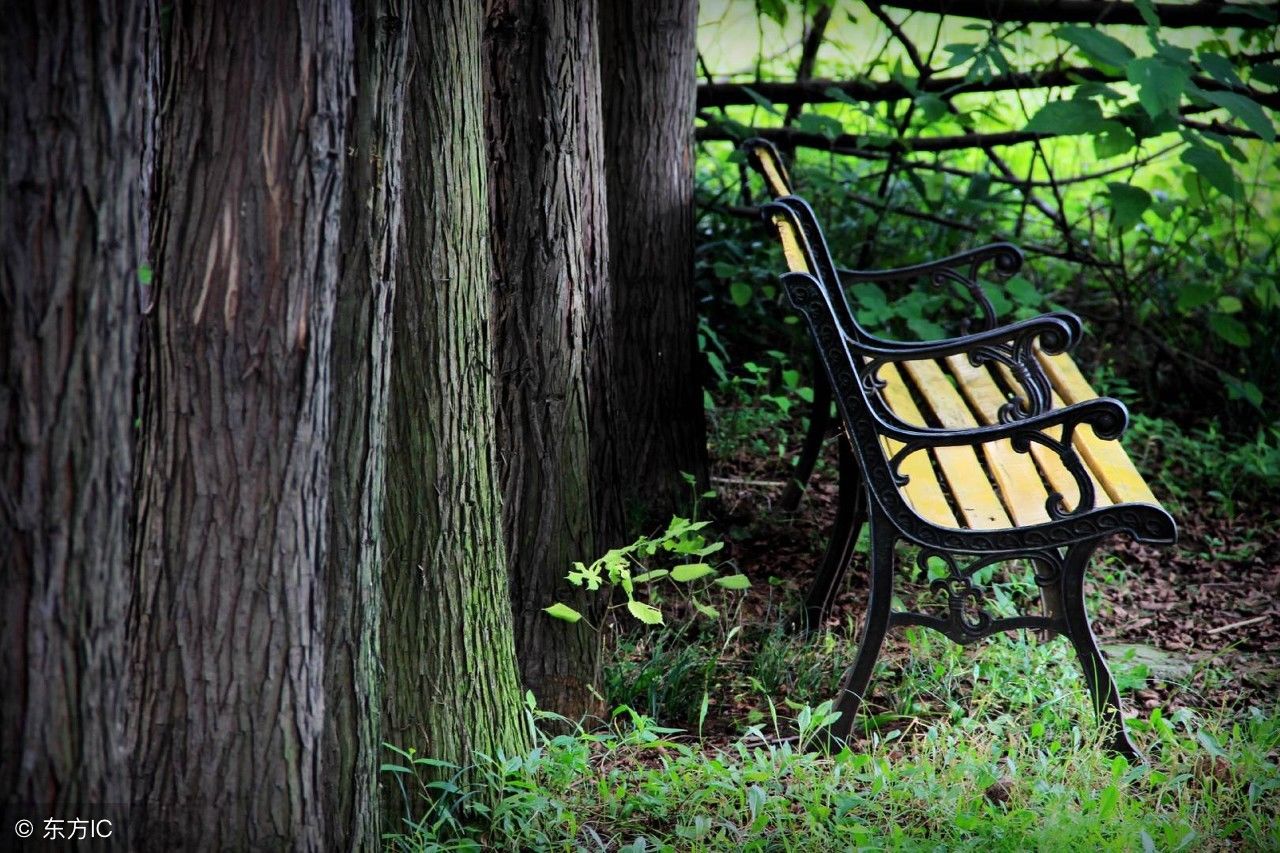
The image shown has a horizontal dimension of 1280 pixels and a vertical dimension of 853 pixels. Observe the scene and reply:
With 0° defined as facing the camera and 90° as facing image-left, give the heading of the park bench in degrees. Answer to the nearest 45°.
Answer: approximately 270°

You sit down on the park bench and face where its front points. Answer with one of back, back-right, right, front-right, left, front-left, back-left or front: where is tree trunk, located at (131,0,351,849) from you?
back-right

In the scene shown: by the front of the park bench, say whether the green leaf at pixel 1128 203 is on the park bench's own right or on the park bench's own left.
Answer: on the park bench's own left

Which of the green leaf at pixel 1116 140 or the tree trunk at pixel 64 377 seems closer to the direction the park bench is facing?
the green leaf

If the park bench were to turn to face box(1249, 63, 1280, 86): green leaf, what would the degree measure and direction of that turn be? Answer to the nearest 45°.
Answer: approximately 45° to its left

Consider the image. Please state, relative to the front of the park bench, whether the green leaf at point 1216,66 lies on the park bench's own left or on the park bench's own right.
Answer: on the park bench's own left

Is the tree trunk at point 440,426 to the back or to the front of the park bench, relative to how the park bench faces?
to the back

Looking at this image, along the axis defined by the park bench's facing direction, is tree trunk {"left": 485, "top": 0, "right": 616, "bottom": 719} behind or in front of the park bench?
behind
